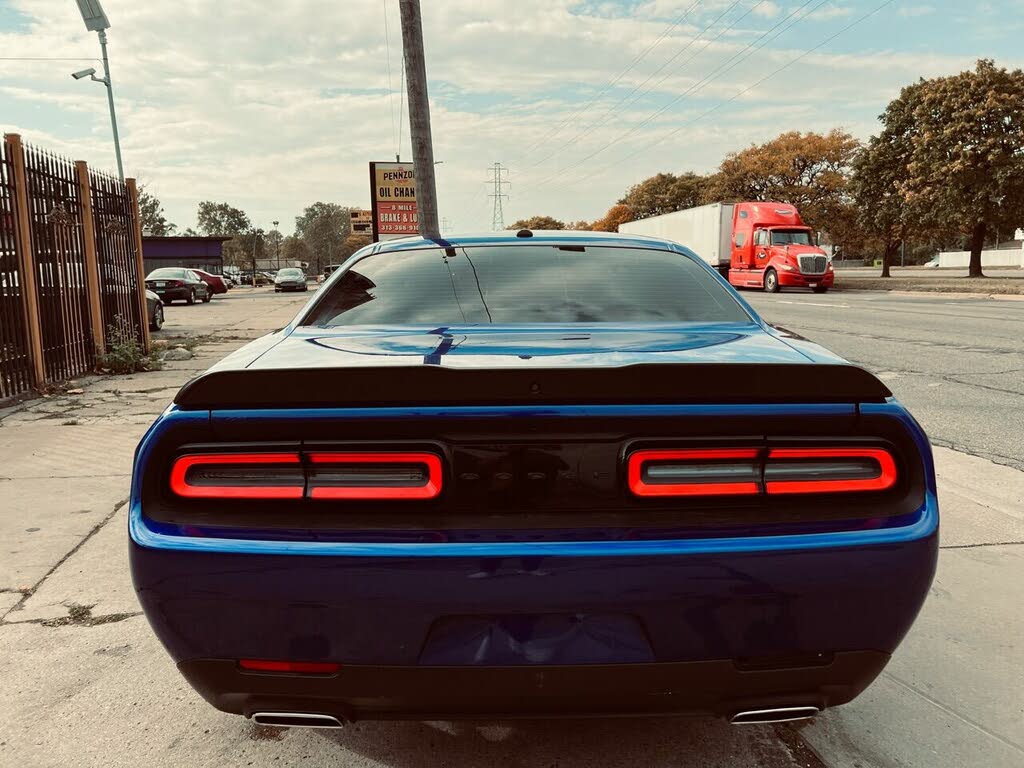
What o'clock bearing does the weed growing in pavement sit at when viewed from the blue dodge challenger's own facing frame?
The weed growing in pavement is roughly at 11 o'clock from the blue dodge challenger.

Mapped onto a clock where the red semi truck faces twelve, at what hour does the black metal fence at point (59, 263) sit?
The black metal fence is roughly at 2 o'clock from the red semi truck.

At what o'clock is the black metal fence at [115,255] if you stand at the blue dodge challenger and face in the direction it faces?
The black metal fence is roughly at 11 o'clock from the blue dodge challenger.

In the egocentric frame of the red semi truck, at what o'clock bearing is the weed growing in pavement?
The weed growing in pavement is roughly at 2 o'clock from the red semi truck.

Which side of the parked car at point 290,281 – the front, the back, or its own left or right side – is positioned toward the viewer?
front

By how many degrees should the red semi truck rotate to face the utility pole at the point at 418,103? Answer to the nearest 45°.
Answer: approximately 45° to its right

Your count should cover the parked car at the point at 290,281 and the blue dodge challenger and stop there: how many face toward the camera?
1

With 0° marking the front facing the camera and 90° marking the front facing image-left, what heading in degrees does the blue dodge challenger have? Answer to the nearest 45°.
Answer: approximately 180°

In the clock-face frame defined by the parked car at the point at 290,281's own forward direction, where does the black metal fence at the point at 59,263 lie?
The black metal fence is roughly at 12 o'clock from the parked car.

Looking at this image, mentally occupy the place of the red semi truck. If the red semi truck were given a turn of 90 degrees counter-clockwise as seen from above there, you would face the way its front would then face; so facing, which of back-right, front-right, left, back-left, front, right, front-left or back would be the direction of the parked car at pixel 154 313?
back

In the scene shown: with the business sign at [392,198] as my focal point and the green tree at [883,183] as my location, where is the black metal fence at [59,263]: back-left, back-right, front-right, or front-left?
front-left

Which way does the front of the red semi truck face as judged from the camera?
facing the viewer and to the right of the viewer

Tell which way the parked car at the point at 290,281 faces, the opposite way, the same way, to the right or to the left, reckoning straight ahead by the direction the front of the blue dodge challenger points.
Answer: the opposite way

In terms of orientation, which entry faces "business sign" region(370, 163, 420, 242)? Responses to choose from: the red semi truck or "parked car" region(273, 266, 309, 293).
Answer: the parked car

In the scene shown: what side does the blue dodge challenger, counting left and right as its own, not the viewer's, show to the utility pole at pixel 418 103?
front

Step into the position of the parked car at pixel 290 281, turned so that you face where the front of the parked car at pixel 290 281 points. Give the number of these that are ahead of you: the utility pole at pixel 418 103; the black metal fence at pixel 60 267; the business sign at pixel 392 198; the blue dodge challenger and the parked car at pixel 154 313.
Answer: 5

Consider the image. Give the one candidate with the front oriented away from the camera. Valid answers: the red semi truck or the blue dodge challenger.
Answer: the blue dodge challenger

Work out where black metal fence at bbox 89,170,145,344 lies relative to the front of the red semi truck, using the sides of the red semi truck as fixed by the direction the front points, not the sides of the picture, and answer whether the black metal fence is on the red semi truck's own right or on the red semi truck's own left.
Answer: on the red semi truck's own right

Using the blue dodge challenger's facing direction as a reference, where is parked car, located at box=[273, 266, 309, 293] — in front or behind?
in front

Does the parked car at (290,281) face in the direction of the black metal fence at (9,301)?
yes
